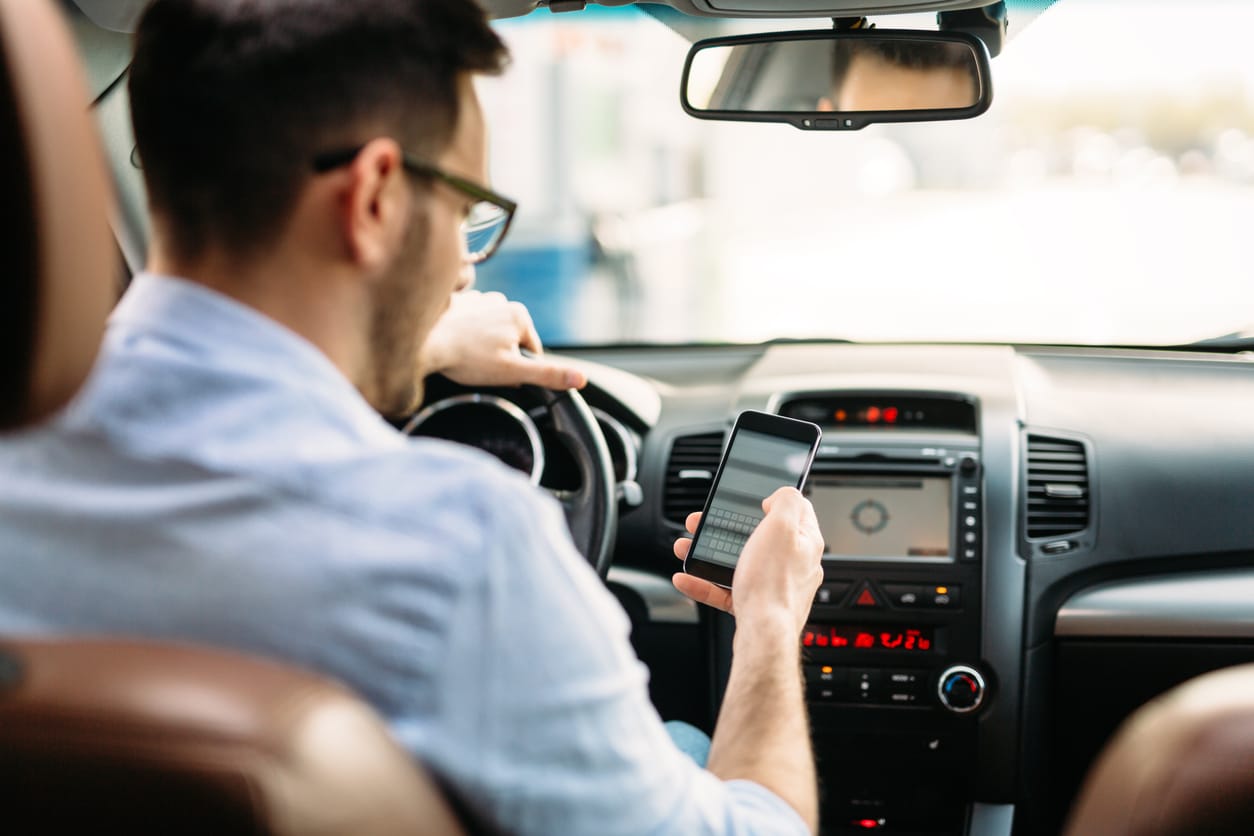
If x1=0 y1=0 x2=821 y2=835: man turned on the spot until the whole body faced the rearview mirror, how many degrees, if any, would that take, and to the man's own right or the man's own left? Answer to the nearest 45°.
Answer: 0° — they already face it

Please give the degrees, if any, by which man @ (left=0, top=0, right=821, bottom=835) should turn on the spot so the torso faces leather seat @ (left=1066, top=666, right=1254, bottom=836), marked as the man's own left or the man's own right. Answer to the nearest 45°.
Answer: approximately 45° to the man's own right

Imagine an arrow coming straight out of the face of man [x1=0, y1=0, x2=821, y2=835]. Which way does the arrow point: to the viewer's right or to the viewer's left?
to the viewer's right

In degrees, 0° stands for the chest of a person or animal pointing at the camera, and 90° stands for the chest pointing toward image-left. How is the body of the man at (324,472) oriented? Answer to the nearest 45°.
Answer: approximately 225°
